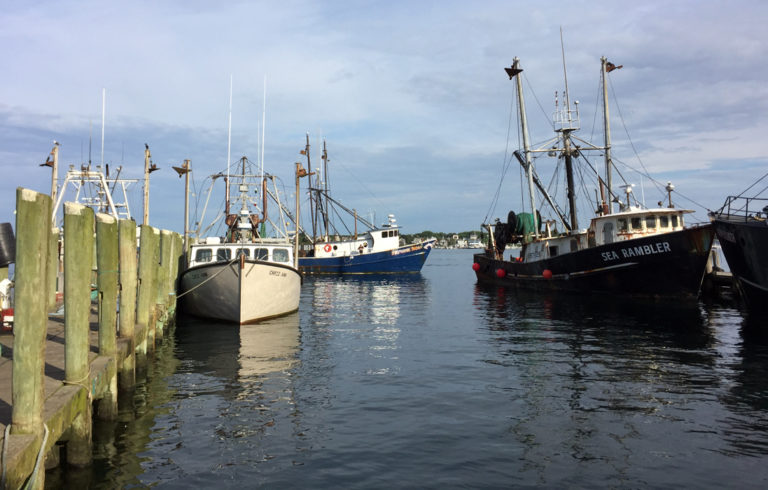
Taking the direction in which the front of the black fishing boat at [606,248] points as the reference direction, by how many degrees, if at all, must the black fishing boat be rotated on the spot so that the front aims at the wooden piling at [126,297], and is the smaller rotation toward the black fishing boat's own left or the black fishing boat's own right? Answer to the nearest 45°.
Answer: approximately 45° to the black fishing boat's own right

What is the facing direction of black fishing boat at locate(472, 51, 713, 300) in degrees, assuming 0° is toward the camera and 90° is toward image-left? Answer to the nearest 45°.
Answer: approximately 315°

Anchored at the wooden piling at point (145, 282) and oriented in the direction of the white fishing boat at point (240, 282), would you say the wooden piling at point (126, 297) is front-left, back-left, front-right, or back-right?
back-right

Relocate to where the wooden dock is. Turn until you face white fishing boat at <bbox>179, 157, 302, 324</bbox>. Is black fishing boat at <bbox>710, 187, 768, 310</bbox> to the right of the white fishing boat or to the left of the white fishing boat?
right
